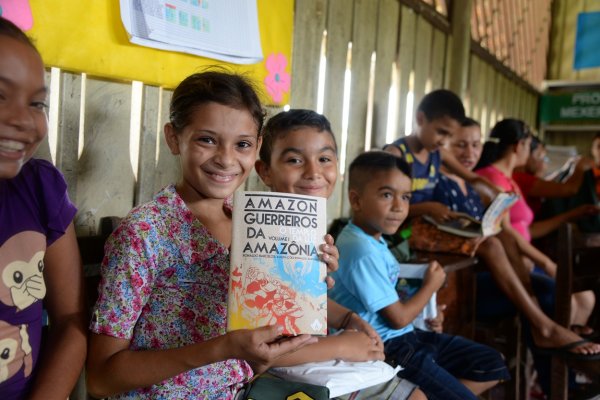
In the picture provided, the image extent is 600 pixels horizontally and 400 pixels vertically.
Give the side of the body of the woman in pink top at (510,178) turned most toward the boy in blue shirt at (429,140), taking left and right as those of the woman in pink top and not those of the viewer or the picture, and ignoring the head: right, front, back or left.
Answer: right

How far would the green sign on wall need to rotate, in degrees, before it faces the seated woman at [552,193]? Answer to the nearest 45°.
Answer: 0° — it already faces them

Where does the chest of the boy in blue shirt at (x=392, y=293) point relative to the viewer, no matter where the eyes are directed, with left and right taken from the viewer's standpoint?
facing to the right of the viewer

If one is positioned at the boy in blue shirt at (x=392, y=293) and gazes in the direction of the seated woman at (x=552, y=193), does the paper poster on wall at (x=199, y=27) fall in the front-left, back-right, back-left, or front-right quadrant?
back-left

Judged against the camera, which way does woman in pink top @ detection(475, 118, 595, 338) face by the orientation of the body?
to the viewer's right

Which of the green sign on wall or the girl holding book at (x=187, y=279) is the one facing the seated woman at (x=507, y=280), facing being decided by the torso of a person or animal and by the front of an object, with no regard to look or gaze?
the green sign on wall

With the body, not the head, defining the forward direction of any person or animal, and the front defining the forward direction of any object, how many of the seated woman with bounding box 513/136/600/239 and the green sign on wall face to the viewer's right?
1

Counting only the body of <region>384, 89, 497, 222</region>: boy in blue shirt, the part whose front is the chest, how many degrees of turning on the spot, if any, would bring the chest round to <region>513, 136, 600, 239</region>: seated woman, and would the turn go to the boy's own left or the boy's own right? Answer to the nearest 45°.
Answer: approximately 90° to the boy's own left
